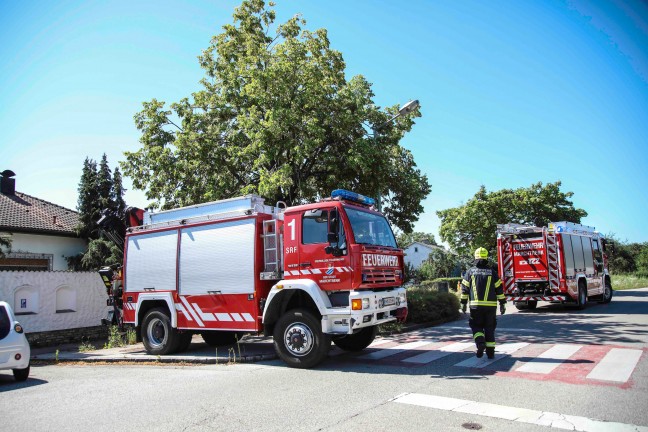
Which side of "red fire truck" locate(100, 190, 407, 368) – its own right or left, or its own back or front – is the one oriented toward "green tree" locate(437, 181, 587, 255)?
left

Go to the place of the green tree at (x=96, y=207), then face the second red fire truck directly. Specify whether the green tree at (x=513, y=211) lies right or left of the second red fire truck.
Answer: left

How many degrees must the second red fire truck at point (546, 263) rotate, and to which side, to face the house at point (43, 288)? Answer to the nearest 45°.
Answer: approximately 180°

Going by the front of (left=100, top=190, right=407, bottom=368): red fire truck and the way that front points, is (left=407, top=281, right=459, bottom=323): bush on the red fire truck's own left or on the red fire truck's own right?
on the red fire truck's own left

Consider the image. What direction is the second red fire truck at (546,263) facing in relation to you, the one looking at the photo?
facing away from the viewer and to the right of the viewer
